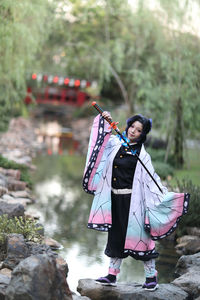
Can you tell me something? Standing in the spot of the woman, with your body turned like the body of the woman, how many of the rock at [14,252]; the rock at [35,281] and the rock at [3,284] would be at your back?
0

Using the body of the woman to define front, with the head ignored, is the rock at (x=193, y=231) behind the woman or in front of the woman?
behind

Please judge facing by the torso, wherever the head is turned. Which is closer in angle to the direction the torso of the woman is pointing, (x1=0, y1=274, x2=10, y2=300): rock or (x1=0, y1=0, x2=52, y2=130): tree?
the rock

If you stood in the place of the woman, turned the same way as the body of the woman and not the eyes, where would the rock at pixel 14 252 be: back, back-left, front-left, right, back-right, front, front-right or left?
front-right

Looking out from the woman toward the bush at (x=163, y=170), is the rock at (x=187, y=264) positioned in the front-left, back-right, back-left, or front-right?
front-right

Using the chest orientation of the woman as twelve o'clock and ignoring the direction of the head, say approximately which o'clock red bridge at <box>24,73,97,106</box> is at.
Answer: The red bridge is roughly at 4 o'clock from the woman.

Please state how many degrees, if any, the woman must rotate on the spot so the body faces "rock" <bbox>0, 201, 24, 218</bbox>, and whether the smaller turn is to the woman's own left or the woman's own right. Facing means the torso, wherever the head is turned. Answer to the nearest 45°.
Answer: approximately 90° to the woman's own right

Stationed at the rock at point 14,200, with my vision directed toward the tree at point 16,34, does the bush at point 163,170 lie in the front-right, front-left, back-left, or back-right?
front-right

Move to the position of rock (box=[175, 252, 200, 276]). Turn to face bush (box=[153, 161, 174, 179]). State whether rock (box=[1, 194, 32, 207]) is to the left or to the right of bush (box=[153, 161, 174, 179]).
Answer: left

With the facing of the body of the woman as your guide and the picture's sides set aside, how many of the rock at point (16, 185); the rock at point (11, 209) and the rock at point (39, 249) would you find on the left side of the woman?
0

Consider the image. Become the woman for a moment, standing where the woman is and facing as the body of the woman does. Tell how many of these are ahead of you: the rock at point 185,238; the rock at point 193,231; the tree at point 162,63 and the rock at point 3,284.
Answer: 1

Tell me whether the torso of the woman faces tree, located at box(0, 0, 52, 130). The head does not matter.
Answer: no

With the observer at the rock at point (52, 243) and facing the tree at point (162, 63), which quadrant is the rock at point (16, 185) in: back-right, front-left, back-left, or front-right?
front-left

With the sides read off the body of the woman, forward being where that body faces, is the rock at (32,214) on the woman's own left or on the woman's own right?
on the woman's own right

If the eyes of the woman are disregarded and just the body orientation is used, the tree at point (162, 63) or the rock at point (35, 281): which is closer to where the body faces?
the rock
